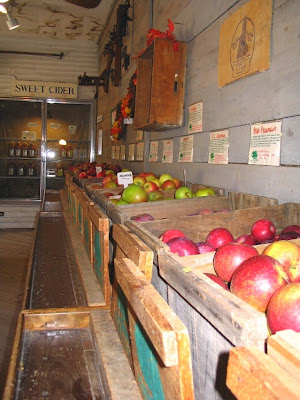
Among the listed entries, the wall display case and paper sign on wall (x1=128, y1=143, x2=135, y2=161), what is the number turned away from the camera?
0

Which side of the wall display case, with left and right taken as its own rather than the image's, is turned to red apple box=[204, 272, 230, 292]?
front

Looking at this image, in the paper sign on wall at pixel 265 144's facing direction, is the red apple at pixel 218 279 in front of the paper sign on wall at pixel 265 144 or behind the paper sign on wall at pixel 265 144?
in front

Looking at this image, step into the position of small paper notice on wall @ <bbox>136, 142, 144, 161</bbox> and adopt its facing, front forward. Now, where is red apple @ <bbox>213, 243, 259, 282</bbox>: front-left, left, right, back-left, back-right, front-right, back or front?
front-left

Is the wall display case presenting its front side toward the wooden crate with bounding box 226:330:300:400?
yes

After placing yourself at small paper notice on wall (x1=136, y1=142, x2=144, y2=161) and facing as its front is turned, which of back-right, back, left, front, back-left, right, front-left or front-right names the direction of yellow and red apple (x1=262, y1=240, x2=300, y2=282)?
front-left

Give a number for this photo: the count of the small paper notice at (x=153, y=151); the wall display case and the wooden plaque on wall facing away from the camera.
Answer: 0

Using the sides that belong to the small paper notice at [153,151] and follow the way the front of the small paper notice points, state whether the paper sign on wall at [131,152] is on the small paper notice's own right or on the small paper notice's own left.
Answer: on the small paper notice's own right

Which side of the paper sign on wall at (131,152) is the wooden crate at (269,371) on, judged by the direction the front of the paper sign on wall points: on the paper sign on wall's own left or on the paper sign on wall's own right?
on the paper sign on wall's own left

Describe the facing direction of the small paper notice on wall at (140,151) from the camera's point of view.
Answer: facing the viewer and to the left of the viewer

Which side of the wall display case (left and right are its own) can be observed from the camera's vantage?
front

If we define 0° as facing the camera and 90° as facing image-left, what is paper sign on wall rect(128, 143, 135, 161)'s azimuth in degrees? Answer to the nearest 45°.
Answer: approximately 45°

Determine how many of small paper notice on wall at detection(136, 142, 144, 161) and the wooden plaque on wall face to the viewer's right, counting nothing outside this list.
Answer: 0
